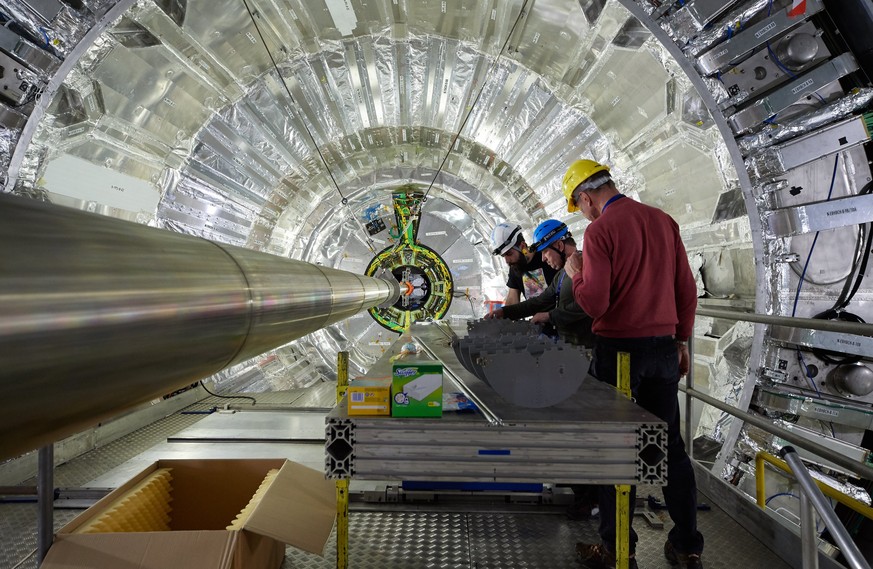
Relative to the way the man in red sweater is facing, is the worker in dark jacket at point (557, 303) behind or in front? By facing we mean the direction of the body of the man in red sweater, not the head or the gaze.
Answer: in front

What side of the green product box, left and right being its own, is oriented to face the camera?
front

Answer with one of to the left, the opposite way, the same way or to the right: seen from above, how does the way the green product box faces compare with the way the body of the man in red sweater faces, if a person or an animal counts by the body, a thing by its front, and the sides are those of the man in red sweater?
the opposite way

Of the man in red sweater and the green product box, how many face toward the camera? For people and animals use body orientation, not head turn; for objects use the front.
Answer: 1

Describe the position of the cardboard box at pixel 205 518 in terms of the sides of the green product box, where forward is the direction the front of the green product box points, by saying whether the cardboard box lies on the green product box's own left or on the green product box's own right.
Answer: on the green product box's own right

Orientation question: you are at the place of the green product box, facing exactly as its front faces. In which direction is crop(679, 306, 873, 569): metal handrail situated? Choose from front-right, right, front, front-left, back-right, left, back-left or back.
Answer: left

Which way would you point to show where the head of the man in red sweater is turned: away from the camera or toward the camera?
away from the camera

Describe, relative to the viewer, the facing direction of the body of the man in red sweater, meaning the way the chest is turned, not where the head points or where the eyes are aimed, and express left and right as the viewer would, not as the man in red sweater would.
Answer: facing away from the viewer and to the left of the viewer
